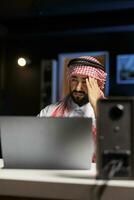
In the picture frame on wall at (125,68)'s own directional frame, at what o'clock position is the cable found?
The cable is roughly at 12 o'clock from the picture frame on wall.

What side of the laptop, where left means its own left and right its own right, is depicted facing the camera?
back

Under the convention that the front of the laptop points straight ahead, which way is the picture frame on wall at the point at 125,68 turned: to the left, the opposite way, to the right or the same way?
the opposite way

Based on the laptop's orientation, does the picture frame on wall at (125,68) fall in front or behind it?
in front

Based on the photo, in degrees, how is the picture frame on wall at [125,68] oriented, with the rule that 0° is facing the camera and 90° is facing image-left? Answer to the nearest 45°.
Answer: approximately 0°

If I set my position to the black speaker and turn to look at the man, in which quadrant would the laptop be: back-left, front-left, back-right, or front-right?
front-left

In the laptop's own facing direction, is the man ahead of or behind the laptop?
ahead

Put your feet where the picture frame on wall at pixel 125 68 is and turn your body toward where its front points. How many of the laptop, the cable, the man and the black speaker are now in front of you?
4

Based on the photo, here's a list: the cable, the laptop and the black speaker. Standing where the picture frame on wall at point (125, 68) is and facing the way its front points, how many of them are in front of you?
3
